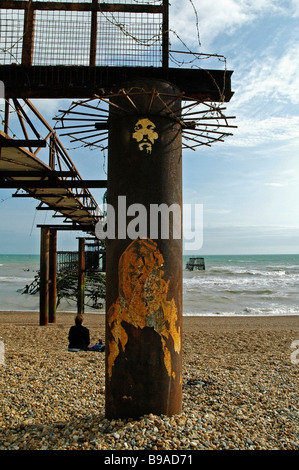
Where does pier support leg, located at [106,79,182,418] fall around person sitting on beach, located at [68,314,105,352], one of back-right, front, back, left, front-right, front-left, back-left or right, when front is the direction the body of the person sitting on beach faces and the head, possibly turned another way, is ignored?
back-right

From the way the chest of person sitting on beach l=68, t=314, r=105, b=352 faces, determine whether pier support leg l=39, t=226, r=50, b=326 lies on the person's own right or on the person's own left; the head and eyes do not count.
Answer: on the person's own left

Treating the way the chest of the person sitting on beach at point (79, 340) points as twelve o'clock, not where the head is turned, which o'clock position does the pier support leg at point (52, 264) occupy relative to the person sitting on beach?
The pier support leg is roughly at 10 o'clock from the person sitting on beach.

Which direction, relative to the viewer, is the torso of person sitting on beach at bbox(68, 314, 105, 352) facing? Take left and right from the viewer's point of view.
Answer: facing away from the viewer and to the right of the viewer
